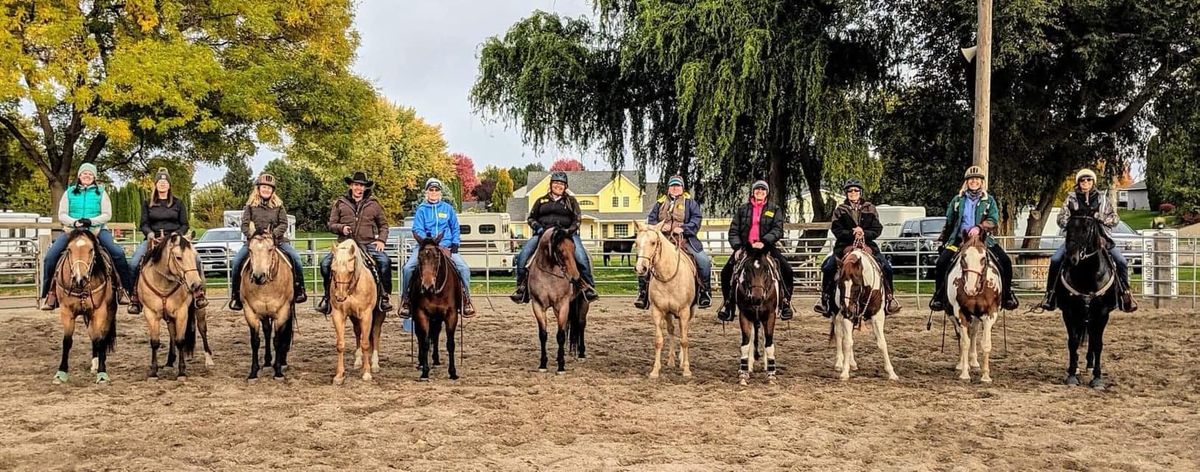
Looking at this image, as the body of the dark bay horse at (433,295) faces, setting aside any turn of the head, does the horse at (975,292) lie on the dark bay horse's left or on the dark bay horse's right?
on the dark bay horse's left

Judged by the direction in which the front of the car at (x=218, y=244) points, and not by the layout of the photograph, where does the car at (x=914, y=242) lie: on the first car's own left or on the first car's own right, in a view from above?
on the first car's own left

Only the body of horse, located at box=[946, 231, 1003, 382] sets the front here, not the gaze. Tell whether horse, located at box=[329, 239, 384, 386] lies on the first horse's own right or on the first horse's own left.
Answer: on the first horse's own right

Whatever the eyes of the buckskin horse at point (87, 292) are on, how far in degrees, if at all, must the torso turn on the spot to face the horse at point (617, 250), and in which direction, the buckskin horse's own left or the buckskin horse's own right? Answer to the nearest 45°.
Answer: approximately 135° to the buckskin horse's own left

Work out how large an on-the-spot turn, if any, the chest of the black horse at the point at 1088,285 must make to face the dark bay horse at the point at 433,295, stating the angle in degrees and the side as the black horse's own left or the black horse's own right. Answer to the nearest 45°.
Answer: approximately 45° to the black horse's own right

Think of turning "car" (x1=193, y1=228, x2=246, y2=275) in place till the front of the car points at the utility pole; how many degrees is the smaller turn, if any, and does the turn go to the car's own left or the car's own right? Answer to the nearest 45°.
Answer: approximately 90° to the car's own left

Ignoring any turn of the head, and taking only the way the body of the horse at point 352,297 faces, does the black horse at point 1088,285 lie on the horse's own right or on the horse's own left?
on the horse's own left

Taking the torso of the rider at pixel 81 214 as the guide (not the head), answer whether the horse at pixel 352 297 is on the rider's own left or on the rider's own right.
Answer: on the rider's own left

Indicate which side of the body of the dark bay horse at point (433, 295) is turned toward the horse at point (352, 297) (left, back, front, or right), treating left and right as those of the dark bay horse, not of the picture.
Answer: right

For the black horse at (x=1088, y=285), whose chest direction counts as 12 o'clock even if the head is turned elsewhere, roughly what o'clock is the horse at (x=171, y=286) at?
The horse is roughly at 2 o'clock from the black horse.
